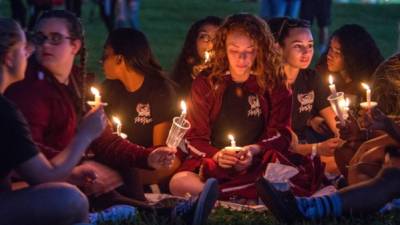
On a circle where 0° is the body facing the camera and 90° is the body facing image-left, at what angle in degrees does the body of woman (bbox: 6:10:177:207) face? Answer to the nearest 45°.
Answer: approximately 315°

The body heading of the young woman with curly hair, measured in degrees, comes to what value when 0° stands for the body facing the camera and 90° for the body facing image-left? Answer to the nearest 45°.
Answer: approximately 0°

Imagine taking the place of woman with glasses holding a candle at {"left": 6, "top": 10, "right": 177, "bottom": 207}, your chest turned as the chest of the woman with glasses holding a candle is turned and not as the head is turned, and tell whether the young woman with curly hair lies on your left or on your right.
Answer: on your left

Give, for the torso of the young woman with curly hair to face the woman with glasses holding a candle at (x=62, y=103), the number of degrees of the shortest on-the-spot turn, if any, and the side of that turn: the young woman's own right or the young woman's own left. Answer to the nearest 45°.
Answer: approximately 45° to the young woman's own right
